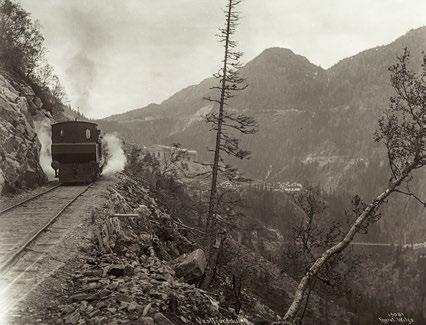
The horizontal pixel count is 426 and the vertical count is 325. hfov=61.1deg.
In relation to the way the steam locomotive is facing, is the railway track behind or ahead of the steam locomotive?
behind

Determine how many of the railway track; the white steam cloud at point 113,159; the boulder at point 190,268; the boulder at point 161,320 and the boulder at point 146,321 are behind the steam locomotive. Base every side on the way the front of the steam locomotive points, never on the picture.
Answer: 4

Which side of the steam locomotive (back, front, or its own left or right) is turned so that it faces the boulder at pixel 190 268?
back

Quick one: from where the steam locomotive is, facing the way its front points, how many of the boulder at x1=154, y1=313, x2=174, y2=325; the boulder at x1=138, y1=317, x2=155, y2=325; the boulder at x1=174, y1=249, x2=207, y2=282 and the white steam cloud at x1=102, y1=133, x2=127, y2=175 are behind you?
3

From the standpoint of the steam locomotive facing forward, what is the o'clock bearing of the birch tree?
The birch tree is roughly at 5 o'clock from the steam locomotive.

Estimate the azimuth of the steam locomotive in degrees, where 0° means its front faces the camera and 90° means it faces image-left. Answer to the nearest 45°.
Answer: approximately 180°
